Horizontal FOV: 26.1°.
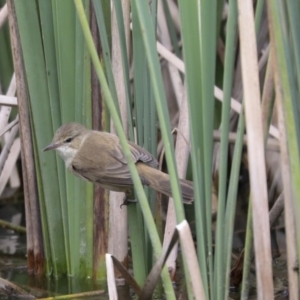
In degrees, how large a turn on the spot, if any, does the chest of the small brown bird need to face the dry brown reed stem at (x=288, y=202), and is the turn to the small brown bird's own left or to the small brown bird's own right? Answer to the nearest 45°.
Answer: approximately 135° to the small brown bird's own left

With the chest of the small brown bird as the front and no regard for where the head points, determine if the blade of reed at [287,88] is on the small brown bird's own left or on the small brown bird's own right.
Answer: on the small brown bird's own left

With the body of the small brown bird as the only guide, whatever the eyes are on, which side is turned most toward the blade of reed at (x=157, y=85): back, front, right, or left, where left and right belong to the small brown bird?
back

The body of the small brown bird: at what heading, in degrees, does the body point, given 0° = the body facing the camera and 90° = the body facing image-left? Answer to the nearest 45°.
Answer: approximately 90°
